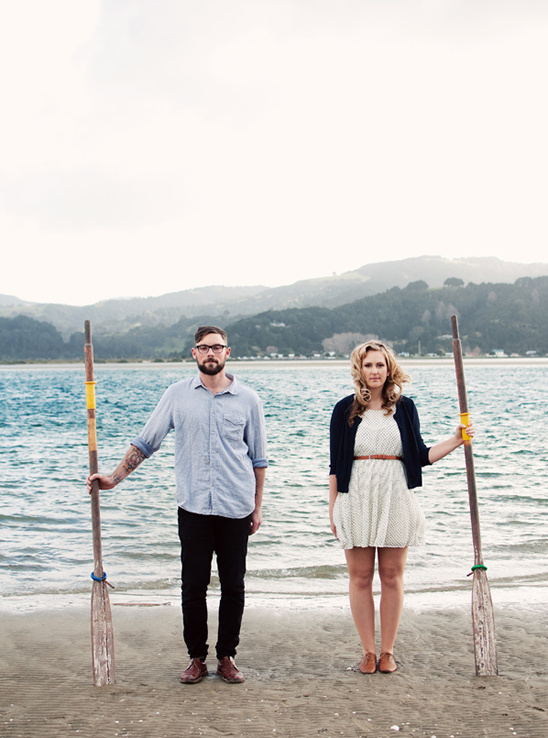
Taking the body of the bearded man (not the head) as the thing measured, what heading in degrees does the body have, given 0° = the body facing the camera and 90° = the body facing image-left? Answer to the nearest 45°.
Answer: approximately 0°

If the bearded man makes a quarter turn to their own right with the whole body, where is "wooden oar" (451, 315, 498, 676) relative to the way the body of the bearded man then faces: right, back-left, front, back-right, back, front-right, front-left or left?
back

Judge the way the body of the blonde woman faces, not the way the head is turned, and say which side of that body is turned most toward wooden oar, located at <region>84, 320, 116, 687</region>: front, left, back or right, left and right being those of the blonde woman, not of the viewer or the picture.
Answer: right

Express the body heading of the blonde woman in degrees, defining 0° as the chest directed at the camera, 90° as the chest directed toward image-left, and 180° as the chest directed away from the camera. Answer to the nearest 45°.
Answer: approximately 0°
